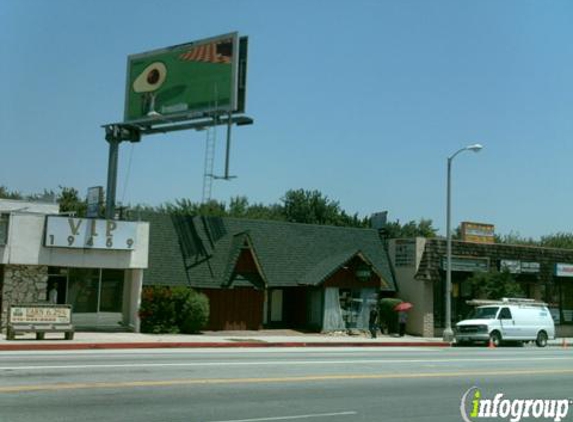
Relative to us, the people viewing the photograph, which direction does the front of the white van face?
facing the viewer and to the left of the viewer

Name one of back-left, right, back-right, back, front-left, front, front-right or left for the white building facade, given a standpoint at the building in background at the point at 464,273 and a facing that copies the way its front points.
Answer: front-right

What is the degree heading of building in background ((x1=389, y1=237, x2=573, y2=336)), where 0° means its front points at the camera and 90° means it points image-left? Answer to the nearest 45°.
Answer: approximately 0°

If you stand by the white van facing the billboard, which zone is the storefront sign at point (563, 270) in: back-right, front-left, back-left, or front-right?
back-right

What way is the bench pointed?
toward the camera

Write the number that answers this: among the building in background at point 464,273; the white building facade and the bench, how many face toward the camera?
3

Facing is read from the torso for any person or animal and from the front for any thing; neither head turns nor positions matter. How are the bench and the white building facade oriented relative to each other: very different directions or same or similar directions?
same or similar directions

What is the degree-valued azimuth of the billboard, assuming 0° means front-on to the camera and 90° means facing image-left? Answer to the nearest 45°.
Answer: approximately 45°

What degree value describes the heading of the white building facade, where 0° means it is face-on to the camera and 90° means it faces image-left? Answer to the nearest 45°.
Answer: approximately 0°
